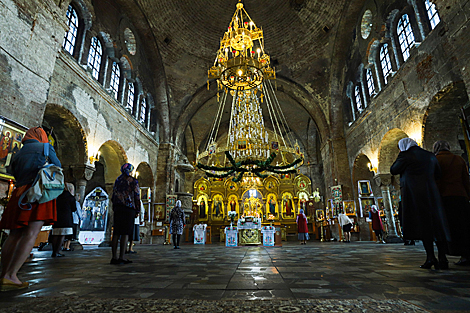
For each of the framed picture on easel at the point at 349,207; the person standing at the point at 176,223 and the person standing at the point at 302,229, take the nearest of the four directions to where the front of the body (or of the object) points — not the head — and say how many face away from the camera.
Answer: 2

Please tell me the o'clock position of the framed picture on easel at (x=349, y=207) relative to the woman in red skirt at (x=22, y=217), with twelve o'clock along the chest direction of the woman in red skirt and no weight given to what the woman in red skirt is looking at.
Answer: The framed picture on easel is roughly at 1 o'clock from the woman in red skirt.

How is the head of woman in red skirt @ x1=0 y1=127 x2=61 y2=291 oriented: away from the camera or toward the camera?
away from the camera

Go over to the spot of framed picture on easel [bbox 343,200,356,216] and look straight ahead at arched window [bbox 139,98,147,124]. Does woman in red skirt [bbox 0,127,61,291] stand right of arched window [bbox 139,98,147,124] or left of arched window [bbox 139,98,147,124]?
left

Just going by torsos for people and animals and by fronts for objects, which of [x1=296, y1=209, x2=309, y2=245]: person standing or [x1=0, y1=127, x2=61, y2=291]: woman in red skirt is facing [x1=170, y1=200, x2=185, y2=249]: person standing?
the woman in red skirt

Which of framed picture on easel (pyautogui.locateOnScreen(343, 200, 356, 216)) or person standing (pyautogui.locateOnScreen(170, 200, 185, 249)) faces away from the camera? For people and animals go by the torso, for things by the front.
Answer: the person standing

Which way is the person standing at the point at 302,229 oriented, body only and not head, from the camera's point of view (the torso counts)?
away from the camera

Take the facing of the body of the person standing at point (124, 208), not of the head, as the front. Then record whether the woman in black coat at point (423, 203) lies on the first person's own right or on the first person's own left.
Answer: on the first person's own right

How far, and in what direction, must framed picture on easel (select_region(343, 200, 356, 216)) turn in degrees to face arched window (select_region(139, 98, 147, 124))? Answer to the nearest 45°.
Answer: approximately 45° to its right

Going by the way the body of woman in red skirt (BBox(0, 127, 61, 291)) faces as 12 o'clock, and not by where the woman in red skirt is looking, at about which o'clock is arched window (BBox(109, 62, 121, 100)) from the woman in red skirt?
The arched window is roughly at 11 o'clock from the woman in red skirt.

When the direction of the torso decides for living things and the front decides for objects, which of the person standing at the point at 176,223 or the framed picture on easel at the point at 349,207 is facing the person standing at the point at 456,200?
the framed picture on easel

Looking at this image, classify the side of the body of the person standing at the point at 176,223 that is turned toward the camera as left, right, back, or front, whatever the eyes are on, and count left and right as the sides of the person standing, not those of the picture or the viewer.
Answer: back

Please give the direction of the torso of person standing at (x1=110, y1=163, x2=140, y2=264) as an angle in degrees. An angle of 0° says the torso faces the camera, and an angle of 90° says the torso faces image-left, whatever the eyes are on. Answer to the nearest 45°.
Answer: approximately 225°

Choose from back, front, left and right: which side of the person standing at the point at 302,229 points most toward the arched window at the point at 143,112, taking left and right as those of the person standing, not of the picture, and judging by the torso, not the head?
left
